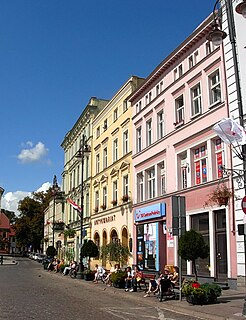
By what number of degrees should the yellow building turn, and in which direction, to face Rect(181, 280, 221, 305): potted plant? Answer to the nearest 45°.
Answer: approximately 45° to its left

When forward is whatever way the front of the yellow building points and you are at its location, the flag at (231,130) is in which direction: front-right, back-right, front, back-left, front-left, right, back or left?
front-left

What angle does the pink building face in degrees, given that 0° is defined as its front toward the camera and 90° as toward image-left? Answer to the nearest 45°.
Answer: approximately 45°

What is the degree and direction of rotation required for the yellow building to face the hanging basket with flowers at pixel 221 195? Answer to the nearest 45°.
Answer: approximately 45° to its left

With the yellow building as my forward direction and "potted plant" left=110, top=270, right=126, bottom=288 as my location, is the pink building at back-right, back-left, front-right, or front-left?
front-right

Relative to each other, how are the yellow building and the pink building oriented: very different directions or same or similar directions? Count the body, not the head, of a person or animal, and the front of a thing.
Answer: same or similar directions

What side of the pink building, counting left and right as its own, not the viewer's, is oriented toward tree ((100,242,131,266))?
right

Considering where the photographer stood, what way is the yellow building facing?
facing the viewer and to the left of the viewer

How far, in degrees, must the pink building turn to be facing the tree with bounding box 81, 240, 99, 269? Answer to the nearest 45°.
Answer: approximately 90° to its right

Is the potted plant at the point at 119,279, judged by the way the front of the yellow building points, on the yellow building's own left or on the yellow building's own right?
on the yellow building's own left

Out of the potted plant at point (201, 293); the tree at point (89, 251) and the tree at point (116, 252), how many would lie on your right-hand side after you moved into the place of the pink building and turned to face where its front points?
2

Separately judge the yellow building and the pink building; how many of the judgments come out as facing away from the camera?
0

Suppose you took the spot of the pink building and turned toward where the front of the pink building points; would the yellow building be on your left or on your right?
on your right
